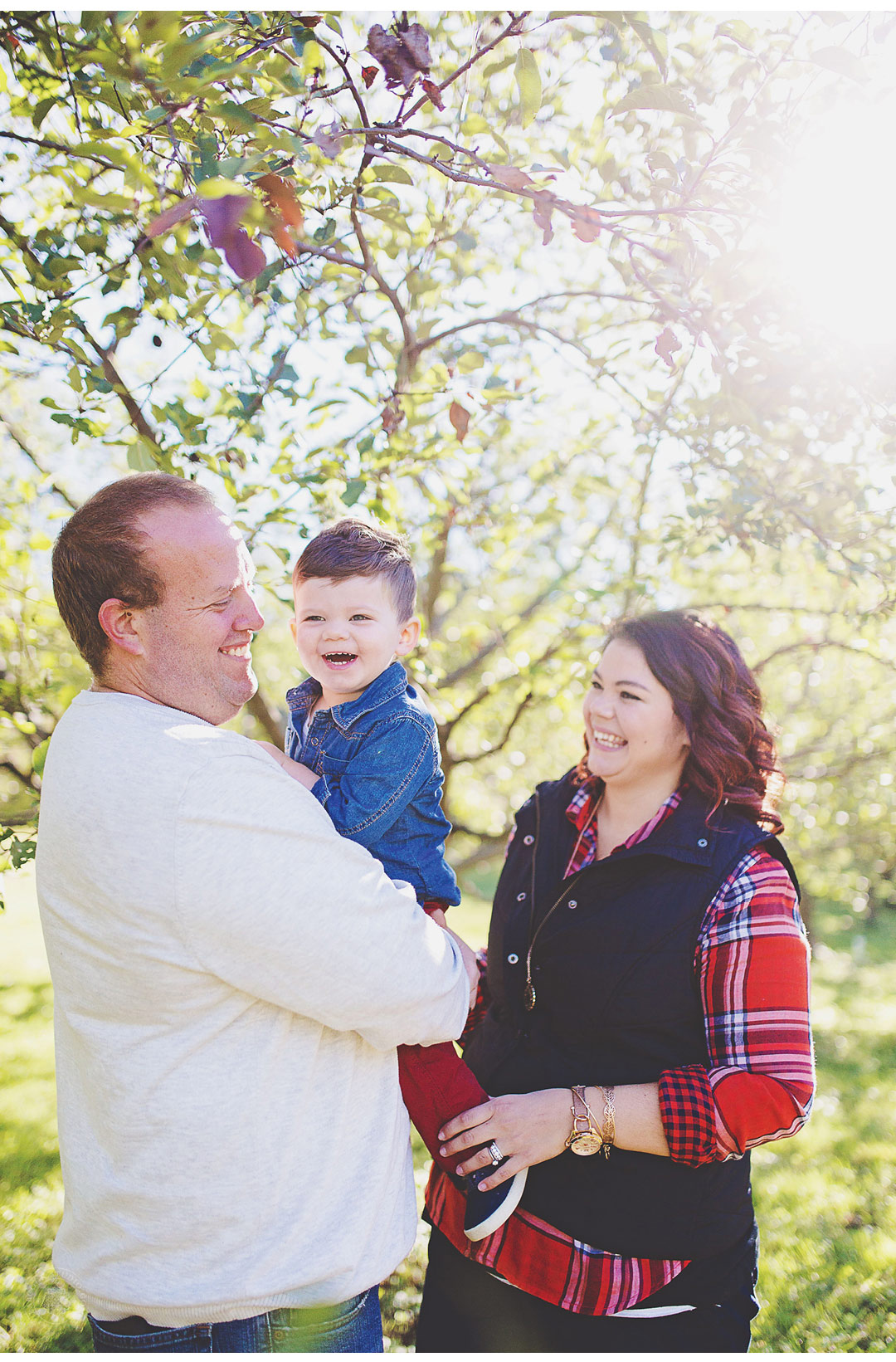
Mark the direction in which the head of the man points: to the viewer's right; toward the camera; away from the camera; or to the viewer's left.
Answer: to the viewer's right

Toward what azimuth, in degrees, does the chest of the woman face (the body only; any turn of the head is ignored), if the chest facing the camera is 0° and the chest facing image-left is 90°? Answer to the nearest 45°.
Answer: approximately 45°

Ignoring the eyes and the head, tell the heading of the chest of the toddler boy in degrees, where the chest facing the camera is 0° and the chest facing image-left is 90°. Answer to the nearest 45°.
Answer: approximately 45°
